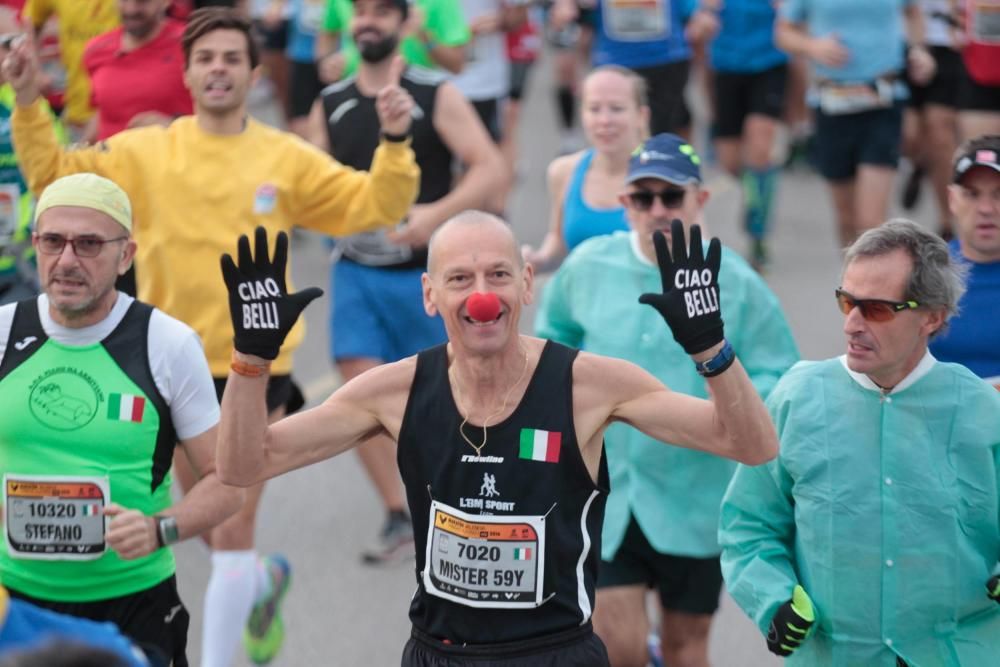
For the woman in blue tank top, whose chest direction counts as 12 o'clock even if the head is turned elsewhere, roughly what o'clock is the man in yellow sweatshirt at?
The man in yellow sweatshirt is roughly at 2 o'clock from the woman in blue tank top.

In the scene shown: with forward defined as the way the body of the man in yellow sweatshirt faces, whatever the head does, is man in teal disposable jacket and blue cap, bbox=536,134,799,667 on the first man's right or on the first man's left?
on the first man's left

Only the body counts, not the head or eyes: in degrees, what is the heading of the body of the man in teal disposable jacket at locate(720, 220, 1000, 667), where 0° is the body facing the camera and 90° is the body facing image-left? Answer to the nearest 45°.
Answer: approximately 0°

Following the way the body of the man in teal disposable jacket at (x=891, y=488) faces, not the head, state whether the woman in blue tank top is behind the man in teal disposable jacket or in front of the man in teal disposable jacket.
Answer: behind

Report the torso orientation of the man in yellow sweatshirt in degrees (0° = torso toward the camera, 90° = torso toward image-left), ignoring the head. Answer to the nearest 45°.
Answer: approximately 0°

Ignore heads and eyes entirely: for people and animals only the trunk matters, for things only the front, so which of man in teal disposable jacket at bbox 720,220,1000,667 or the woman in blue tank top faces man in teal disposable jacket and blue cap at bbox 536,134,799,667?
the woman in blue tank top

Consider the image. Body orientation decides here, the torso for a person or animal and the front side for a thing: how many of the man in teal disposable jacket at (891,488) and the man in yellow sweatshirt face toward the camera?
2

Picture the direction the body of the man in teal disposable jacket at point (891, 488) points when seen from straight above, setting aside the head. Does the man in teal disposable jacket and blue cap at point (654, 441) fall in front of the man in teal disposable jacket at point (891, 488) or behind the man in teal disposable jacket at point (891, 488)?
behind

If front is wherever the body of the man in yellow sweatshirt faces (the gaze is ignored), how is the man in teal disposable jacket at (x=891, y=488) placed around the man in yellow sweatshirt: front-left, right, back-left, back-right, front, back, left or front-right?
front-left
